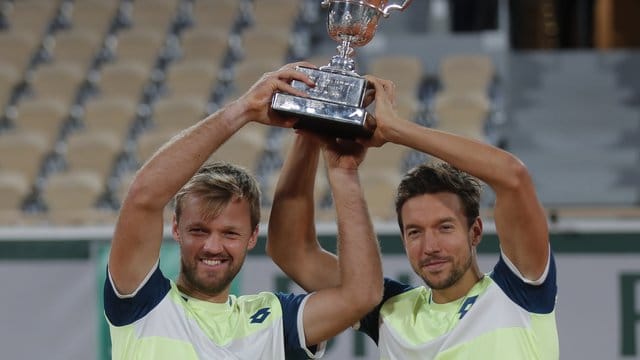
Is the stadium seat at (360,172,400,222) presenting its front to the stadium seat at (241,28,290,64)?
no

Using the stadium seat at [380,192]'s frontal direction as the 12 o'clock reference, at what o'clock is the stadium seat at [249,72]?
the stadium seat at [249,72] is roughly at 5 o'clock from the stadium seat at [380,192].

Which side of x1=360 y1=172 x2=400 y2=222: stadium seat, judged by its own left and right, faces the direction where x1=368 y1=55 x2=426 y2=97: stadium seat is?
back

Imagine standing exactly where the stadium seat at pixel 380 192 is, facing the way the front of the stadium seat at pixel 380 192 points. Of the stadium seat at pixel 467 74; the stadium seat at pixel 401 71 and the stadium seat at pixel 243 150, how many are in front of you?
0

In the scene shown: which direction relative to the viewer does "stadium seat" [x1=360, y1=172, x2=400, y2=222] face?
toward the camera

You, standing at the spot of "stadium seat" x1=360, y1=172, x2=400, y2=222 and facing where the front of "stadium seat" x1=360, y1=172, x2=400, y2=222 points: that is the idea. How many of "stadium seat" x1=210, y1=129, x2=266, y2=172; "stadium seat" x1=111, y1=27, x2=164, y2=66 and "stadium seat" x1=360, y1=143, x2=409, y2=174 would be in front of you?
0

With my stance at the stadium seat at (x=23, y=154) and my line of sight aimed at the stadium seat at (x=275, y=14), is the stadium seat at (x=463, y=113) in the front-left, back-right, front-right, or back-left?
front-right

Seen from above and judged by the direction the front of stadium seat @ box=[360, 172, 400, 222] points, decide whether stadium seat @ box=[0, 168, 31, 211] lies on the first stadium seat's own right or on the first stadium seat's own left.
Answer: on the first stadium seat's own right

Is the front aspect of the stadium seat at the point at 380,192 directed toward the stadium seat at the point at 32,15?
no

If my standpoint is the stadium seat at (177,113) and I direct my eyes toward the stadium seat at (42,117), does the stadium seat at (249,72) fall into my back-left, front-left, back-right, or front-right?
back-right

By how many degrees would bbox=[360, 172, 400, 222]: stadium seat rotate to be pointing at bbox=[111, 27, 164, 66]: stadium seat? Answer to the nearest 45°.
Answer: approximately 135° to its right

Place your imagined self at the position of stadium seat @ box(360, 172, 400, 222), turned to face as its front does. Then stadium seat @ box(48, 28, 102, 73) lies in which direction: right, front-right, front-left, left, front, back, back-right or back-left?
back-right

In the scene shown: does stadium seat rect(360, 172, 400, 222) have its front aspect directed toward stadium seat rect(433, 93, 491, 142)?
no

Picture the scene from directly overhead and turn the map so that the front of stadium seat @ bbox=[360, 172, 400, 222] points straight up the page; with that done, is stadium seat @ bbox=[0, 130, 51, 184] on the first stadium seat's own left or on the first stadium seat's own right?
on the first stadium seat's own right
